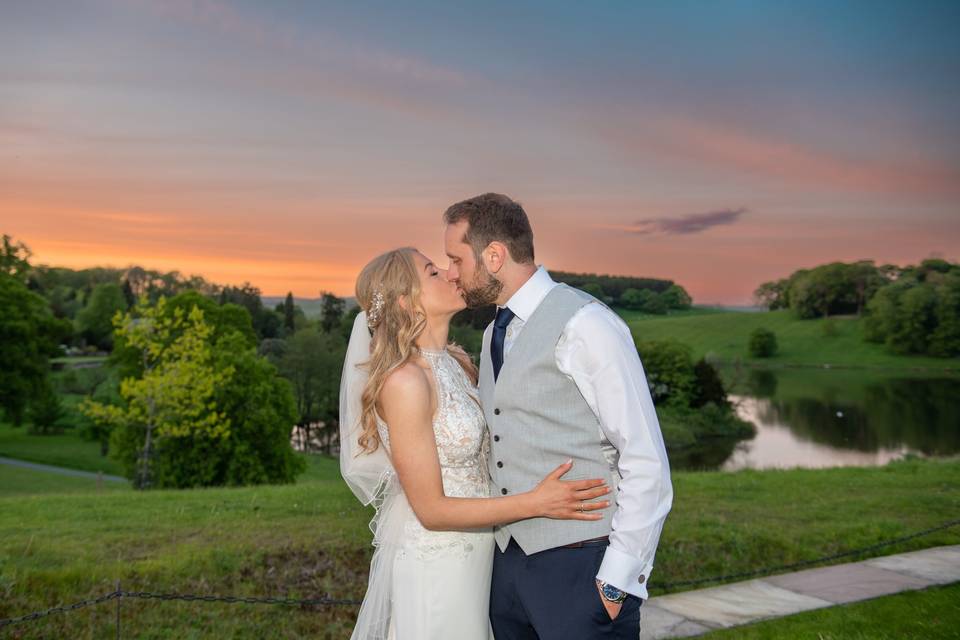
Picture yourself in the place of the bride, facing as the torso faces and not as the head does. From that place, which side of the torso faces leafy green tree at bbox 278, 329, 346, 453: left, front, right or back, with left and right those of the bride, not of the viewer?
left

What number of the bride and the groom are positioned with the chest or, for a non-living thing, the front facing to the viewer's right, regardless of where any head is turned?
1

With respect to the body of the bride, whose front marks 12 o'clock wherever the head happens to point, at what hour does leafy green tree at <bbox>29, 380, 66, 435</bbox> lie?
The leafy green tree is roughly at 8 o'clock from the bride.

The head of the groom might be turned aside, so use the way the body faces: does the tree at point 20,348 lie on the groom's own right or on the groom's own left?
on the groom's own right

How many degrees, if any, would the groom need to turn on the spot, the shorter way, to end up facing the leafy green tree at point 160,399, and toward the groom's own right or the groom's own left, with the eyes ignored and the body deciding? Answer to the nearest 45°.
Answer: approximately 90° to the groom's own right

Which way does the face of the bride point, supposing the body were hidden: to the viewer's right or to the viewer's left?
to the viewer's right

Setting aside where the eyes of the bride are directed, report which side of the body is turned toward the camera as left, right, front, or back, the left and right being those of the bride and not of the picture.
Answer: right
